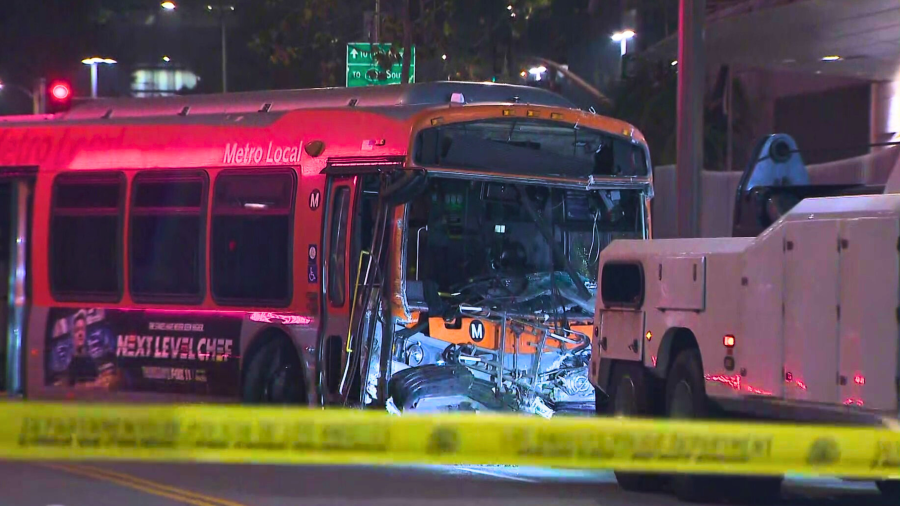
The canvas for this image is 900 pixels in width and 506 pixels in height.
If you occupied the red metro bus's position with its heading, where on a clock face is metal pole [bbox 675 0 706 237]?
The metal pole is roughly at 10 o'clock from the red metro bus.

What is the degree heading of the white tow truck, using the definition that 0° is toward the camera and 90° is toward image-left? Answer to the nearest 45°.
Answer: approximately 315°

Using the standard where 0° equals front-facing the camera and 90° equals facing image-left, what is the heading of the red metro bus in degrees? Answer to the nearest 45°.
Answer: approximately 315°

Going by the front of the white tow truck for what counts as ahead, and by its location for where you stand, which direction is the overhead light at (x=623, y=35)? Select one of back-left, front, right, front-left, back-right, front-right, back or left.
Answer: back-left

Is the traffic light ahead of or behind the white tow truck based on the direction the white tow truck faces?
behind

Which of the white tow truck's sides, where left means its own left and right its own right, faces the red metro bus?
back

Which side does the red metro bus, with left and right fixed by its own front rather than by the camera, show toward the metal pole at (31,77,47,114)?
back
